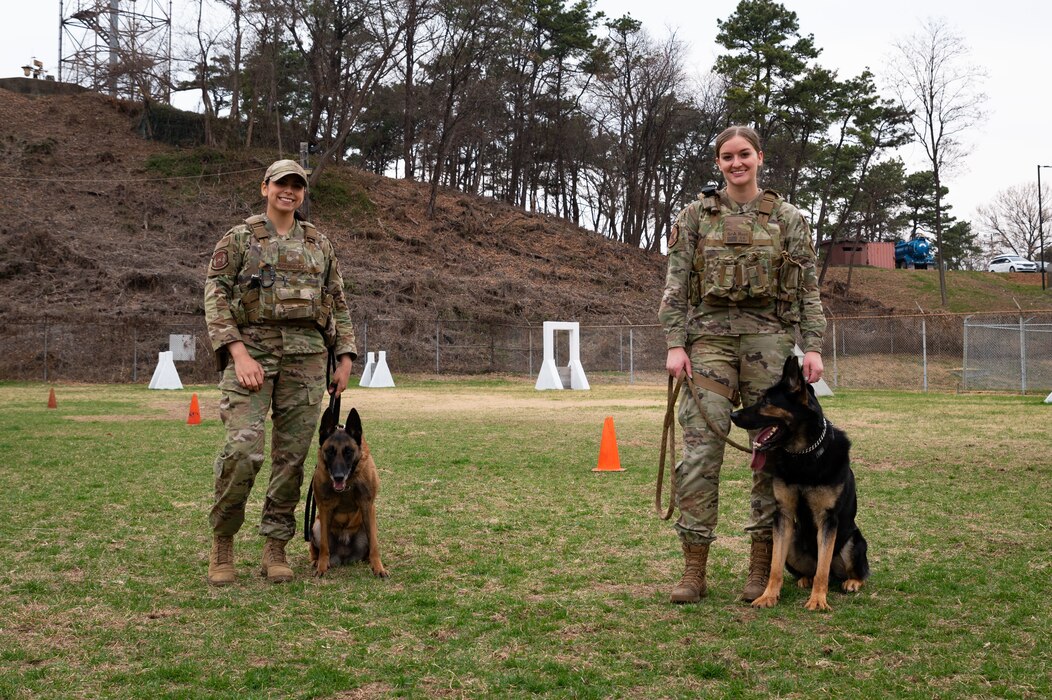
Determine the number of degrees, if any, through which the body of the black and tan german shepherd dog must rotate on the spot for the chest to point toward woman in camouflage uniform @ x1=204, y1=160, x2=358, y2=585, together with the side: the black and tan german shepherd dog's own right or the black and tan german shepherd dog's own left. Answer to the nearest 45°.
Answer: approximately 45° to the black and tan german shepherd dog's own right

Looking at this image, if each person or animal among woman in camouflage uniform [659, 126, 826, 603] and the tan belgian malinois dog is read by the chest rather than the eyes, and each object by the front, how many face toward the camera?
2

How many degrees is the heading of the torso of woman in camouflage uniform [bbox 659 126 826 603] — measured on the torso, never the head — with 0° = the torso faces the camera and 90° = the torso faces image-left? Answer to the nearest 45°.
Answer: approximately 0°

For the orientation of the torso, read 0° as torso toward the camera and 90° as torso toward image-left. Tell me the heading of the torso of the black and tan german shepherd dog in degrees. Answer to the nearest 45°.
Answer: approximately 45°

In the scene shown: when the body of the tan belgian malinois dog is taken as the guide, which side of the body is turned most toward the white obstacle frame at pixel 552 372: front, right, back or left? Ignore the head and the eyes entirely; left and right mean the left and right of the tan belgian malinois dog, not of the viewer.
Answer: back

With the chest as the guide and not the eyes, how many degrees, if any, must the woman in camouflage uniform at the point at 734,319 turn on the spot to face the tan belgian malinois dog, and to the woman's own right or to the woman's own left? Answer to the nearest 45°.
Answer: approximately 90° to the woman's own right

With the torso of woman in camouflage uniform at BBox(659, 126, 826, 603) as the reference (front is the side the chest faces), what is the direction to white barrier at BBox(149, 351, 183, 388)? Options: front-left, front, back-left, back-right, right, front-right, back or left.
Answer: back-right

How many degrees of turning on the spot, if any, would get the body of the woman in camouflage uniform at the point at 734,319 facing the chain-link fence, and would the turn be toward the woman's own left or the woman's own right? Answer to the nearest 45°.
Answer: approximately 180°

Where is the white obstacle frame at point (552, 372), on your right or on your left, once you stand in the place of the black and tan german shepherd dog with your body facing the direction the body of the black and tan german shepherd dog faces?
on your right

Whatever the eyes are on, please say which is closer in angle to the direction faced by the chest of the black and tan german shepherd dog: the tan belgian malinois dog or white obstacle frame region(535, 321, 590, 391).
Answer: the tan belgian malinois dog
